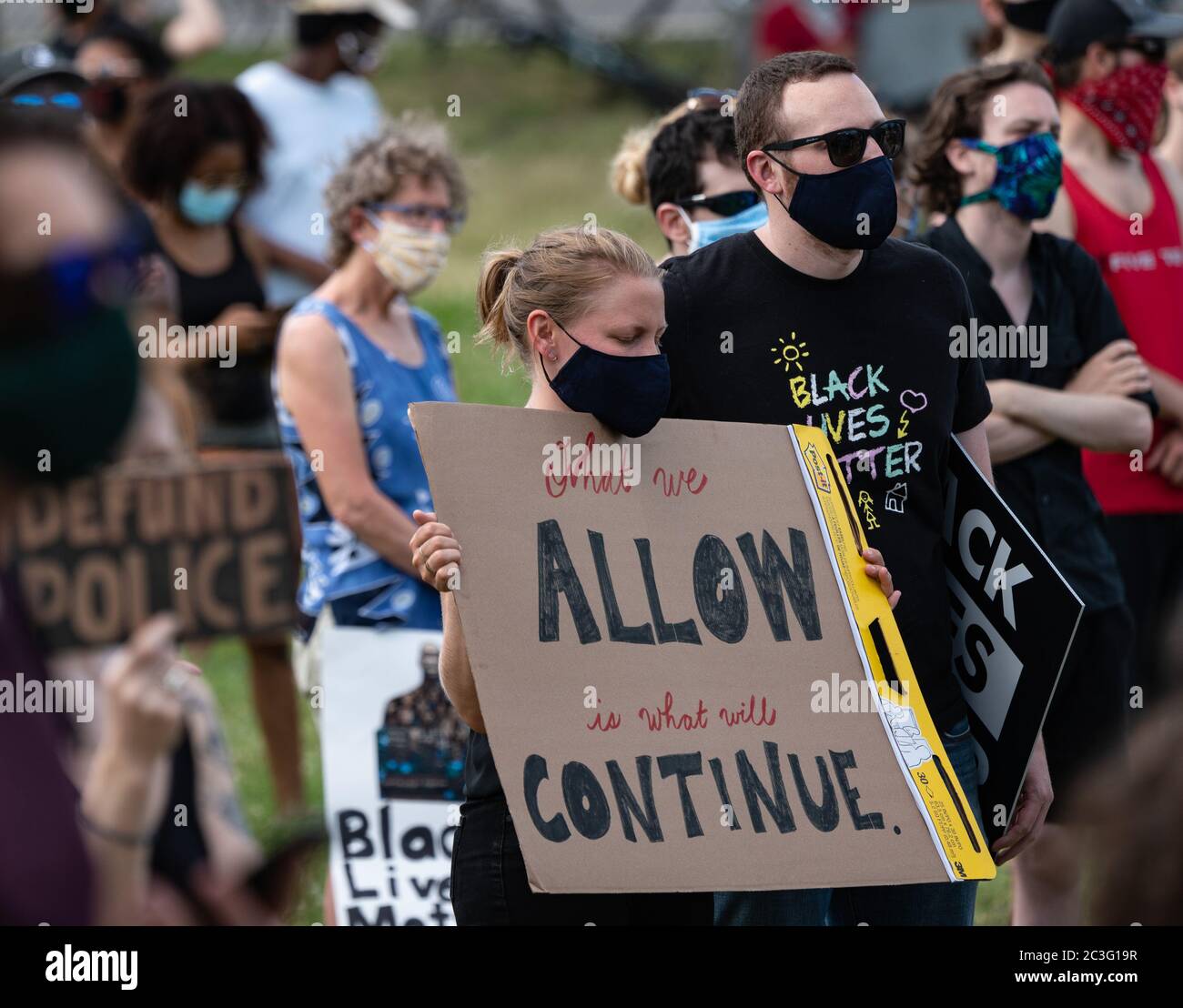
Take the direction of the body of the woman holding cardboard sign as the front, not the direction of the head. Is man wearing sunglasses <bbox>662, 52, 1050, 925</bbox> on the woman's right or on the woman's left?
on the woman's left

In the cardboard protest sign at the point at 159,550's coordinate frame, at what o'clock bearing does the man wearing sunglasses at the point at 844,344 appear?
The man wearing sunglasses is roughly at 9 o'clock from the cardboard protest sign.

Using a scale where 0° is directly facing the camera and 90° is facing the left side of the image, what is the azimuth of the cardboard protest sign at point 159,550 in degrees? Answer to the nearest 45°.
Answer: approximately 0°

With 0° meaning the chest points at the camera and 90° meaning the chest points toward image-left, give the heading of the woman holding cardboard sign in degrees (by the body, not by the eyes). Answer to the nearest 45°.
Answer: approximately 315°

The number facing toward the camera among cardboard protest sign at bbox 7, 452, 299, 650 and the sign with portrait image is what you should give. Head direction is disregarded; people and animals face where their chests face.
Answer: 2
